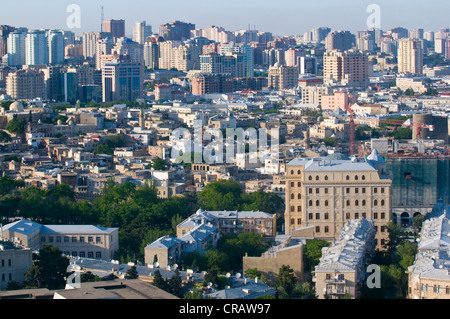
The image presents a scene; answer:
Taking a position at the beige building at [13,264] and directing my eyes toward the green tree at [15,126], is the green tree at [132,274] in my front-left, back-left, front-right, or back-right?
back-right
